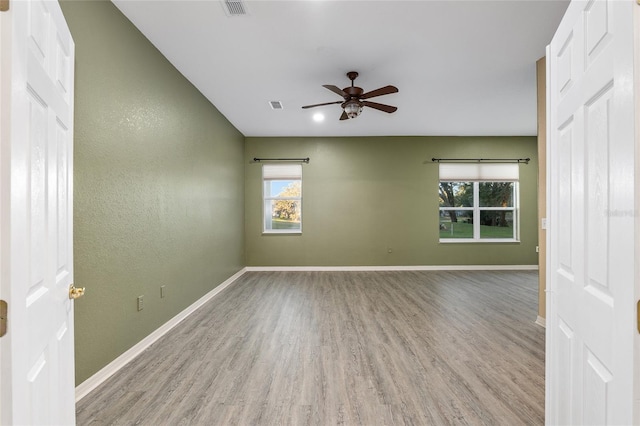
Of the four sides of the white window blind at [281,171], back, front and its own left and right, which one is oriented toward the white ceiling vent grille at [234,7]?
front

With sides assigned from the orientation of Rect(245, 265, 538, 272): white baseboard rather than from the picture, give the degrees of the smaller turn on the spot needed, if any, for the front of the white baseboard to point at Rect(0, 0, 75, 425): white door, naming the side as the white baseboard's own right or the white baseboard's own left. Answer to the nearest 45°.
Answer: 0° — it already faces it

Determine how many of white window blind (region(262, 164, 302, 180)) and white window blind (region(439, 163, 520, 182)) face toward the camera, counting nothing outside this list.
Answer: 2

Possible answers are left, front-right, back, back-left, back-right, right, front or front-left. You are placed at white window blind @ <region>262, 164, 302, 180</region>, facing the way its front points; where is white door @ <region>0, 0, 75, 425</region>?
front

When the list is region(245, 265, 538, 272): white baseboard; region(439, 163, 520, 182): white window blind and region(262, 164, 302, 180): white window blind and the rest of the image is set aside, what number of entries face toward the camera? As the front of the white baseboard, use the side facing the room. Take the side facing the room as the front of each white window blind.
3

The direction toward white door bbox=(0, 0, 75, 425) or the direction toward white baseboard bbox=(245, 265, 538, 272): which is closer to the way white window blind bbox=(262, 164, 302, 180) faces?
the white door

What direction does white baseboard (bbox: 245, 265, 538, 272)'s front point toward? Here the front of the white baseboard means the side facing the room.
toward the camera

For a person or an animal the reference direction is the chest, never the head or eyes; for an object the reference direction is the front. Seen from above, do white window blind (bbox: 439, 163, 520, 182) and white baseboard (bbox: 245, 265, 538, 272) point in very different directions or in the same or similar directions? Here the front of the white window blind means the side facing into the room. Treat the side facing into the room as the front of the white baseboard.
same or similar directions

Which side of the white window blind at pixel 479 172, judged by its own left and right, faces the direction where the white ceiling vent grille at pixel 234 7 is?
front

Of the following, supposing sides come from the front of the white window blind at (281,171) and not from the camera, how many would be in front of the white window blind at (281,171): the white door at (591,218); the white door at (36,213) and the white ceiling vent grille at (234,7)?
3

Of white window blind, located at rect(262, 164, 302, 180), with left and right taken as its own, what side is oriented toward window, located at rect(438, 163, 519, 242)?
left

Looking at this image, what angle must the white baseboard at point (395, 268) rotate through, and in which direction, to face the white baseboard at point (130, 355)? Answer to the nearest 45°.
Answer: approximately 45° to its right

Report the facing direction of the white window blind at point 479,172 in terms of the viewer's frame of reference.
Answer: facing the viewer
